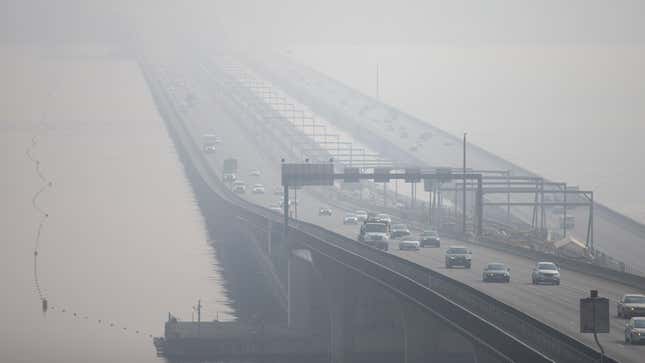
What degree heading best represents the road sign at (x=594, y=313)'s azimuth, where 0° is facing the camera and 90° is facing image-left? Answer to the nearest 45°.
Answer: approximately 180°
